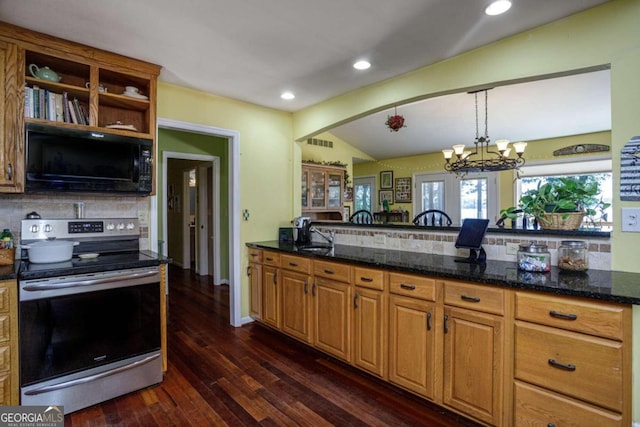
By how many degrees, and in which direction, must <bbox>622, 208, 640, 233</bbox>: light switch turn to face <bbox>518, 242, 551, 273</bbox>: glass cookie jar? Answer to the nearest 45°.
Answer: approximately 45° to its right

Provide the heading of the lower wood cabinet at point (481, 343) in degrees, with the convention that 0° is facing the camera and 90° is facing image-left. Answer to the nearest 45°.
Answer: approximately 45°

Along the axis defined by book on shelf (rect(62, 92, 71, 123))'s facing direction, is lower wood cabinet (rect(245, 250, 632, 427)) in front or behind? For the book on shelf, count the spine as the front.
in front

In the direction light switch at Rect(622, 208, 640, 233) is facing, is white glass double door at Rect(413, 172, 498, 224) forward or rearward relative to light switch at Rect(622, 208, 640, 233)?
rearward

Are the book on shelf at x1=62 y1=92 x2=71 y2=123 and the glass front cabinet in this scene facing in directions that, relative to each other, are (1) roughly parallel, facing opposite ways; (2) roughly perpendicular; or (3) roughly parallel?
roughly parallel

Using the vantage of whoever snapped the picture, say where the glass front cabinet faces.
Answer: facing the viewer and to the right of the viewer

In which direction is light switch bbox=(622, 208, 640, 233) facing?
toward the camera

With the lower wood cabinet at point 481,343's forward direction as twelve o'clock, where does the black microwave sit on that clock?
The black microwave is roughly at 2 o'clock from the lower wood cabinet.

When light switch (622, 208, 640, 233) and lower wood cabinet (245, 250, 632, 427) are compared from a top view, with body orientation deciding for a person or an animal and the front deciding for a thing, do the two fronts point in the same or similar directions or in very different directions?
same or similar directions

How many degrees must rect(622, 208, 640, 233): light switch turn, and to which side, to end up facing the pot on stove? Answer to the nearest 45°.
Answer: approximately 45° to its right
